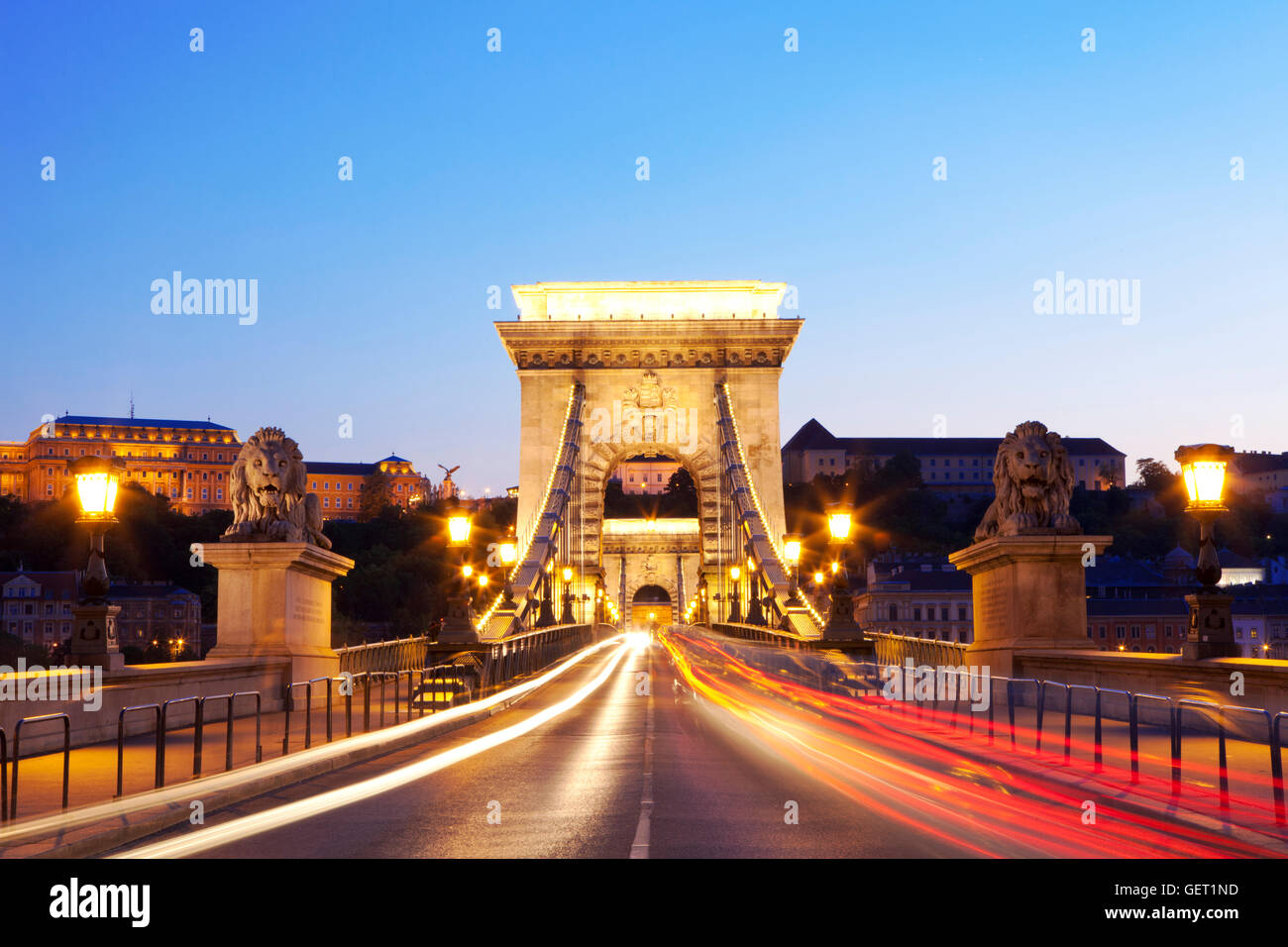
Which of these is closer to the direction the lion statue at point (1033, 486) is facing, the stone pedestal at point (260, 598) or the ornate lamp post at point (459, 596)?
the stone pedestal

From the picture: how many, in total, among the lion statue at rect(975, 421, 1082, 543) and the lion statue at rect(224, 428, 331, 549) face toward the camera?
2

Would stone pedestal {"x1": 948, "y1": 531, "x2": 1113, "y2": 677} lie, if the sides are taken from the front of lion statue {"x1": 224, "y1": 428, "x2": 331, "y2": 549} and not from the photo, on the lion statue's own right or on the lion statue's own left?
on the lion statue's own left

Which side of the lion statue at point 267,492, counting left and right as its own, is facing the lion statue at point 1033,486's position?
left

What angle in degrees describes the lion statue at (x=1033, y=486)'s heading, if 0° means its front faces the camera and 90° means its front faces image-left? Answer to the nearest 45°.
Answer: approximately 0°

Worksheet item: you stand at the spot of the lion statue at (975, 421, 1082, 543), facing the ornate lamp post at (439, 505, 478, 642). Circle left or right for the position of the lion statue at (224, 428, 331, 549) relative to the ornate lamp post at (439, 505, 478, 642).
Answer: left

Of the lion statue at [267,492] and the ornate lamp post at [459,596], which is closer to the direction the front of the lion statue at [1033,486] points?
the lion statue

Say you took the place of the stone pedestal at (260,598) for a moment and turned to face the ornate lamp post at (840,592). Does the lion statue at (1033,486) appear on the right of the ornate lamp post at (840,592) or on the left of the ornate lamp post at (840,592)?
right

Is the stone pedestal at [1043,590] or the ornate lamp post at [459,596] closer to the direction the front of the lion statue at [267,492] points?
the stone pedestal

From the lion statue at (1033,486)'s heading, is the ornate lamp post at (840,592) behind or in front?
behind
